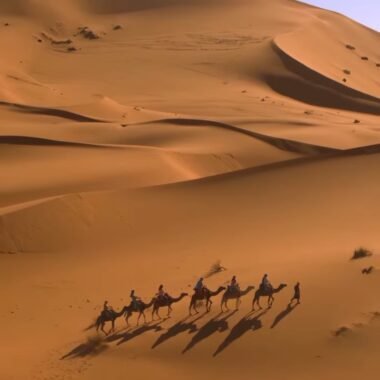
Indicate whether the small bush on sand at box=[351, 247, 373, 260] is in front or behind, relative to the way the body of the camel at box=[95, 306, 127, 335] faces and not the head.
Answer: in front

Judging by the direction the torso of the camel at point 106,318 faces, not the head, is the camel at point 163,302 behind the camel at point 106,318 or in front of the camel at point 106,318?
in front

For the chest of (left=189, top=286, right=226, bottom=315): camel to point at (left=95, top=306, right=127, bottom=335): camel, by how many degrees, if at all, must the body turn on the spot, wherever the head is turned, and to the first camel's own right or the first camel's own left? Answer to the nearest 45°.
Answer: approximately 180°

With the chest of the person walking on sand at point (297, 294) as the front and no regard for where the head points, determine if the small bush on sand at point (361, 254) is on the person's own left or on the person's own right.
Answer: on the person's own left

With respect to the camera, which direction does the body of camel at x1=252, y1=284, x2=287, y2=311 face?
to the viewer's right

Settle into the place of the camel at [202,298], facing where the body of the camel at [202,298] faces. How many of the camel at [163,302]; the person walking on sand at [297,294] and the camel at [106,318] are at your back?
2

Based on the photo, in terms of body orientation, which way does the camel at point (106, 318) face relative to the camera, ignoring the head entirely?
to the viewer's right

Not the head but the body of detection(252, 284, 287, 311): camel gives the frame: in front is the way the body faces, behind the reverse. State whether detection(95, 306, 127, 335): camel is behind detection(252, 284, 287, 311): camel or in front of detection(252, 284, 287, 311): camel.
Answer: behind

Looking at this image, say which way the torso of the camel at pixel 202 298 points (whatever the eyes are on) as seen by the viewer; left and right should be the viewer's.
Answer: facing to the right of the viewer

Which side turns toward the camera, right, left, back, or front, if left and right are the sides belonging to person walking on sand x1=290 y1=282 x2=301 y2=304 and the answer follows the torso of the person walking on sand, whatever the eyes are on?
right

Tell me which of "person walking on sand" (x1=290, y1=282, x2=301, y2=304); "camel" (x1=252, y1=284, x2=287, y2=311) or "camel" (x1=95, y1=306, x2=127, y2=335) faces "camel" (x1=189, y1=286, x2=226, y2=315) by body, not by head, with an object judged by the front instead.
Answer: "camel" (x1=95, y1=306, x2=127, y2=335)

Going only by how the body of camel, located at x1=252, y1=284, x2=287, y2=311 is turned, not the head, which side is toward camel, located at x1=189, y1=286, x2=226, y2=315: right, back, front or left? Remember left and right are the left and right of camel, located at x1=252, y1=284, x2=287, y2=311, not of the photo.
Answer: back

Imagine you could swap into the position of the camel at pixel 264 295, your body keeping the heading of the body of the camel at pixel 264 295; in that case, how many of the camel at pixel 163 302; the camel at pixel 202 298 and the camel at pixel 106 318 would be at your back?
3

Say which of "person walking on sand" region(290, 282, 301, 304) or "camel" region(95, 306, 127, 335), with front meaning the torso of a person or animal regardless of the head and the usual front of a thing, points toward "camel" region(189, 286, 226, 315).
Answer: "camel" region(95, 306, 127, 335)
